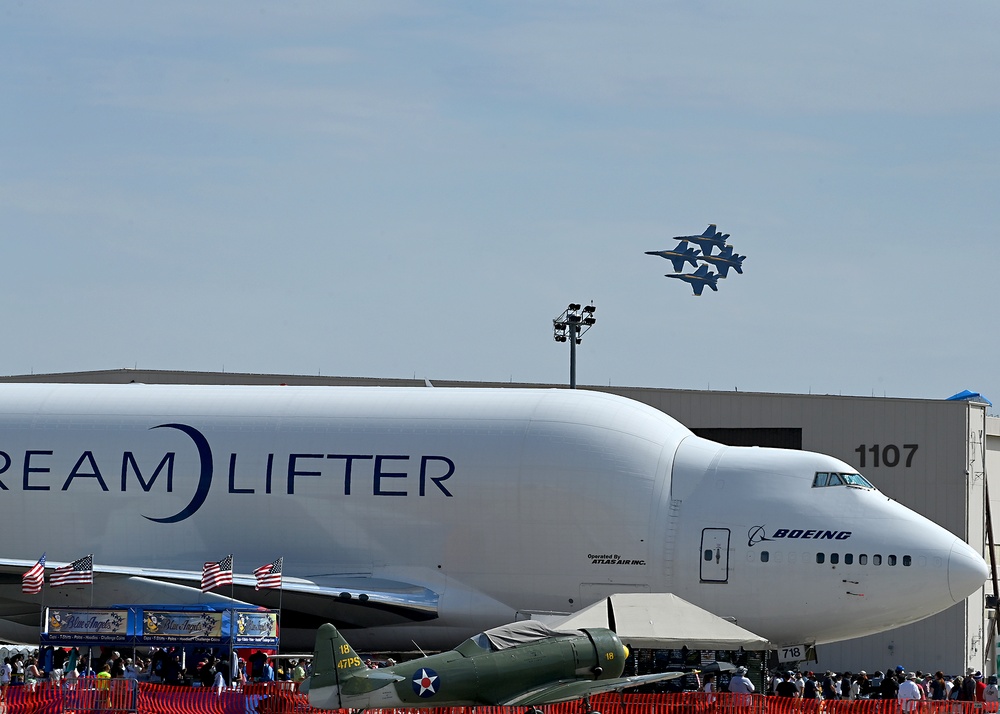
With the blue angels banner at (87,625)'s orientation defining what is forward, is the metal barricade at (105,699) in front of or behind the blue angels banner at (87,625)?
in front

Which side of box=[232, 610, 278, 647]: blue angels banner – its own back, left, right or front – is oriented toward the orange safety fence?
front

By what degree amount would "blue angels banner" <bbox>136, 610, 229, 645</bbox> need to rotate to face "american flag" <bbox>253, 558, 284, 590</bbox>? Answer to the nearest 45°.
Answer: approximately 135° to its left

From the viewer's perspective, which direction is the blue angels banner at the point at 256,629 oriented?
toward the camera

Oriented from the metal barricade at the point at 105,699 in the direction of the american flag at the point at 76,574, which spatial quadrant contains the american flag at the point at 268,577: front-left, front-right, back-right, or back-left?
front-right

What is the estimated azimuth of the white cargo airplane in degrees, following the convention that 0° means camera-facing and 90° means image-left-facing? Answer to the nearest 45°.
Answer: approximately 270°

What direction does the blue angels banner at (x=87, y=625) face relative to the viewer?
toward the camera

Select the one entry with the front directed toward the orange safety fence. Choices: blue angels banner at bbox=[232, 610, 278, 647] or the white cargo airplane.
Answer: the blue angels banner

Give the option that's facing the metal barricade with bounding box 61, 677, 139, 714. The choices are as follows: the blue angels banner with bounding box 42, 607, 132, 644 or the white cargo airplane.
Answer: the blue angels banner

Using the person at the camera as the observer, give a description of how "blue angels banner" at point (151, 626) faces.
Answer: facing the viewer

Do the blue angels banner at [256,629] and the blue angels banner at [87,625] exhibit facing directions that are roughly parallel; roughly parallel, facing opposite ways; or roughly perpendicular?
roughly parallel
